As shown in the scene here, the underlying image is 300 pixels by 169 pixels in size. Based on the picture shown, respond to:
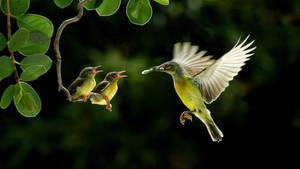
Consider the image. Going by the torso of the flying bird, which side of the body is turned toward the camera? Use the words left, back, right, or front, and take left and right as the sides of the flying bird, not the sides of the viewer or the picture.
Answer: left

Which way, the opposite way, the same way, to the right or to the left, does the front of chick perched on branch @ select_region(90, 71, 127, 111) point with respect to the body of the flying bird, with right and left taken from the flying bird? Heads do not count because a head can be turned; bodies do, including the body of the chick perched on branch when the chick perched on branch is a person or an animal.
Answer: the opposite way

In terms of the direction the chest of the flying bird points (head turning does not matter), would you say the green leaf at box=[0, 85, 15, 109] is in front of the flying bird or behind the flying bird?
in front

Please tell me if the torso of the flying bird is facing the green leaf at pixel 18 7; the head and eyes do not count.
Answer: yes

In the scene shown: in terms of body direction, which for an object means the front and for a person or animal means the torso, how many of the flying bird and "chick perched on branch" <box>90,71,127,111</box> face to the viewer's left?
1

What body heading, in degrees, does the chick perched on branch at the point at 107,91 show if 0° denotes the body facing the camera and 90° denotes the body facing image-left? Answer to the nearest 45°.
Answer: approximately 270°

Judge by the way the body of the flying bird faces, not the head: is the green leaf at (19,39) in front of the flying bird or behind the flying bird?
in front
